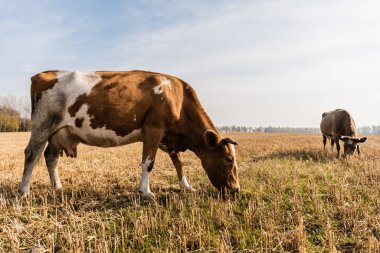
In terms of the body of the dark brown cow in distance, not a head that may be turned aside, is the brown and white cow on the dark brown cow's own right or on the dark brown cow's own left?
on the dark brown cow's own right

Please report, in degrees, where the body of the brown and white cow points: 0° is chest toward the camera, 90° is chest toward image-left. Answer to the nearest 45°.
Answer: approximately 270°

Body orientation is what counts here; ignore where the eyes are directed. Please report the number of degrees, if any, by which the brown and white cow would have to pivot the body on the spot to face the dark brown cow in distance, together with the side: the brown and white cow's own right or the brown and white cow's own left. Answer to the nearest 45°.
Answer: approximately 45° to the brown and white cow's own left

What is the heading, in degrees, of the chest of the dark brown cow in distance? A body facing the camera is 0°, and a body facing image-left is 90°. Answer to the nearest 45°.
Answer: approximately 315°

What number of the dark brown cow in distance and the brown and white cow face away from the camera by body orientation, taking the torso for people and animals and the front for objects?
0
